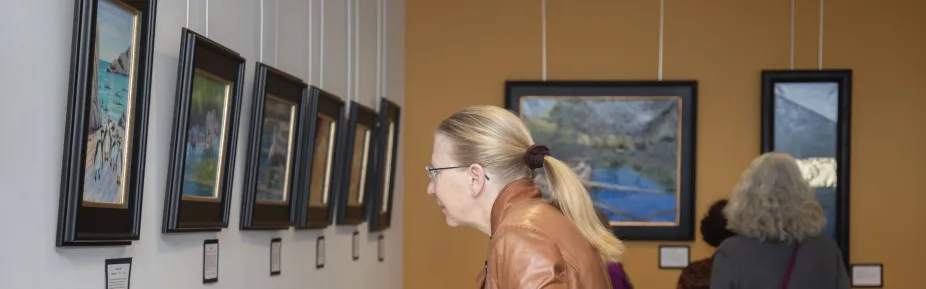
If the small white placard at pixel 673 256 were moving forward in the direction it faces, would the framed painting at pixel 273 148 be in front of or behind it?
in front

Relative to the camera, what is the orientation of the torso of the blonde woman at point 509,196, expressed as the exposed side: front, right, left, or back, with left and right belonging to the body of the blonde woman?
left

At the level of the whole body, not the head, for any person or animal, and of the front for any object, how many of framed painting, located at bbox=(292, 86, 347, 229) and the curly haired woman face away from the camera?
1

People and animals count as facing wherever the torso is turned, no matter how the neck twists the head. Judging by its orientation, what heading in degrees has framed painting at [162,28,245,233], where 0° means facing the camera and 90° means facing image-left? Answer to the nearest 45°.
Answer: approximately 315°

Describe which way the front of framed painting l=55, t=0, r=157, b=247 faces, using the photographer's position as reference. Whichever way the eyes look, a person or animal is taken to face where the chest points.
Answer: facing the viewer and to the right of the viewer

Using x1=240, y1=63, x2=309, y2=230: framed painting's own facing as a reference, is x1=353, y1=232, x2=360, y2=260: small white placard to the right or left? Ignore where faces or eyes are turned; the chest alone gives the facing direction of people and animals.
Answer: on its left

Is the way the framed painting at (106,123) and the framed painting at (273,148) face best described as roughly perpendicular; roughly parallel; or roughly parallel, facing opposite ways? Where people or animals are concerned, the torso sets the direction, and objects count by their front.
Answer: roughly parallel

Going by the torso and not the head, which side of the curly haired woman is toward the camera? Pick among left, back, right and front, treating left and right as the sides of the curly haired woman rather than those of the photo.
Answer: back

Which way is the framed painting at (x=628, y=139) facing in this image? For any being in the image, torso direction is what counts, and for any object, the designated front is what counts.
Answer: toward the camera

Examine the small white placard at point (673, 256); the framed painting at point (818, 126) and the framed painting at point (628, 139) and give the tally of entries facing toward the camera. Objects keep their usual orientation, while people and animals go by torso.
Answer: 3

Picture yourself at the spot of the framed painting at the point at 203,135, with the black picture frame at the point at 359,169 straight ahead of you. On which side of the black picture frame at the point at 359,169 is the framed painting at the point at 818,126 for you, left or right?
right

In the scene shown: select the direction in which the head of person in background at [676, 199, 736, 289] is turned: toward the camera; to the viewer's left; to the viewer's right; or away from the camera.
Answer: away from the camera

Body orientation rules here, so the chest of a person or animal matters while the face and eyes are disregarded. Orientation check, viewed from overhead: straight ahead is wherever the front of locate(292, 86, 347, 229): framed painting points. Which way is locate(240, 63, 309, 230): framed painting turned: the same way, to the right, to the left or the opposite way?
the same way

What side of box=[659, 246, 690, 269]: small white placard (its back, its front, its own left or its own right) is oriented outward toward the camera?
front

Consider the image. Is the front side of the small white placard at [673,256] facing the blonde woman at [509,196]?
yes

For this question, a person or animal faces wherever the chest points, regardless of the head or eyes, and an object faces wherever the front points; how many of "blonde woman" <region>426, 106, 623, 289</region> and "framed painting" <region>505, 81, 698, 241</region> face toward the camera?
1

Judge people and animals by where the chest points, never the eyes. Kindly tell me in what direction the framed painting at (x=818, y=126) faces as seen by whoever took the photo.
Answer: facing the viewer

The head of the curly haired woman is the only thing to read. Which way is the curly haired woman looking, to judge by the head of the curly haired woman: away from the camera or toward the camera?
away from the camera

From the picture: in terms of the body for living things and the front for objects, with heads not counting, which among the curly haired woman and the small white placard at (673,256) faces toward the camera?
the small white placard
